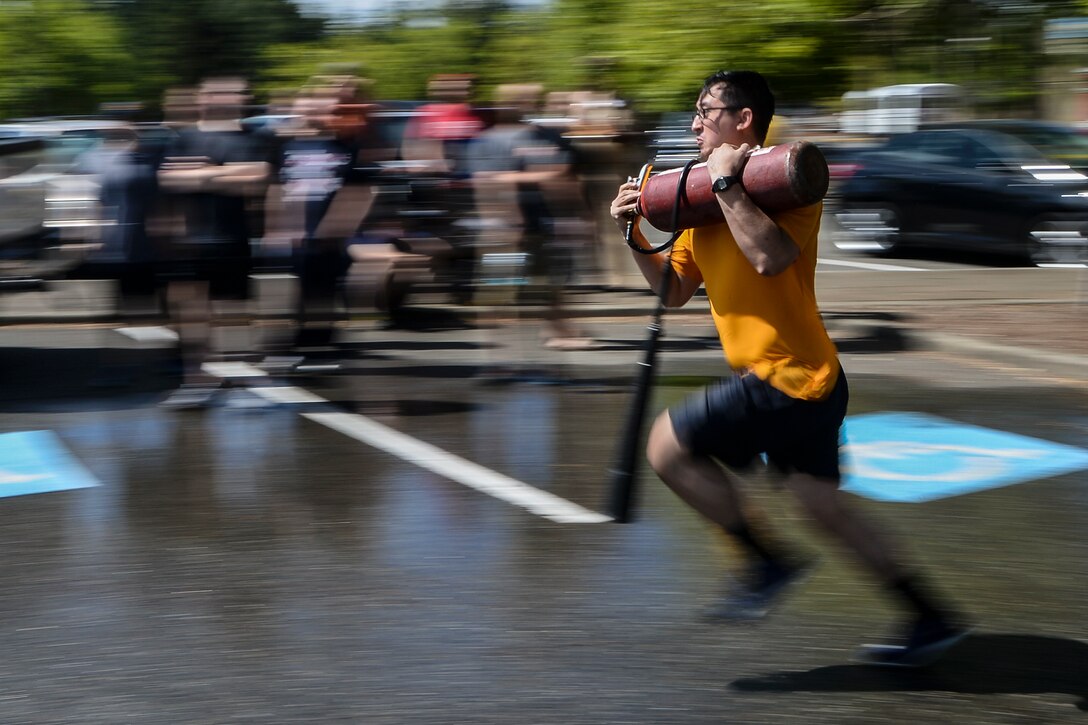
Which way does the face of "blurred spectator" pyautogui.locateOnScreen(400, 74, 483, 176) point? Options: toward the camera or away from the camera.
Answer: toward the camera

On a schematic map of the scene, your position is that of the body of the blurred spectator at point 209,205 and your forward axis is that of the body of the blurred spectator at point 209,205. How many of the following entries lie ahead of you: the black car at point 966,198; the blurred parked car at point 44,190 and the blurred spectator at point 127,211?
0

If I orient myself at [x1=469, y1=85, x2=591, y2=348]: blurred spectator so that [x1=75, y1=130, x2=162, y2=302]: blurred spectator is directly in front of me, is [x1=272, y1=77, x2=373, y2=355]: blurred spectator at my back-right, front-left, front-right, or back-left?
front-left

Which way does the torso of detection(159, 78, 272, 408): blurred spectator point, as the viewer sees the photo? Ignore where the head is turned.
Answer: toward the camera

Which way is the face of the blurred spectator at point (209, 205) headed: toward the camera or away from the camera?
toward the camera

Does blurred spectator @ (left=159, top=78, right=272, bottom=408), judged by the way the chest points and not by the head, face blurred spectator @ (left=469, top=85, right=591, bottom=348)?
no

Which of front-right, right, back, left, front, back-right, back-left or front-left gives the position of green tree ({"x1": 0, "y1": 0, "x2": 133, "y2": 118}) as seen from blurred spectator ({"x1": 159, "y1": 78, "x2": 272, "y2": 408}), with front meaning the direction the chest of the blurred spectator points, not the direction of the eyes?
back

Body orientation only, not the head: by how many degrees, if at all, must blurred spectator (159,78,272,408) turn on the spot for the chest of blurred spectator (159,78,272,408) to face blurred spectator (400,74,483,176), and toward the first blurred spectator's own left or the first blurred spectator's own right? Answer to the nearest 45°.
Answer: approximately 135° to the first blurred spectator's own left

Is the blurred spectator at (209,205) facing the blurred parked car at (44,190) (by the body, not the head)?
no

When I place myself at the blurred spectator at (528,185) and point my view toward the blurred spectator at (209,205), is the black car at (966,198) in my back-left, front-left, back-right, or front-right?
back-right

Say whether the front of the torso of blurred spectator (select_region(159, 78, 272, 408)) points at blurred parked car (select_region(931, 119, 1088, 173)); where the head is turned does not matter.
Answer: no

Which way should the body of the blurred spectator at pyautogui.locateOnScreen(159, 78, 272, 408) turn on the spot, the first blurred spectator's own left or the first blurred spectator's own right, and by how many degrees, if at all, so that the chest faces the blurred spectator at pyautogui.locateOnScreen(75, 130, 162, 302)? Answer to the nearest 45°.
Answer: approximately 135° to the first blurred spectator's own right

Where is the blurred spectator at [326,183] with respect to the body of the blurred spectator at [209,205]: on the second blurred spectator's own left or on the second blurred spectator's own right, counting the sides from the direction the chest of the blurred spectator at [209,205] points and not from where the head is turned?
on the second blurred spectator's own left
